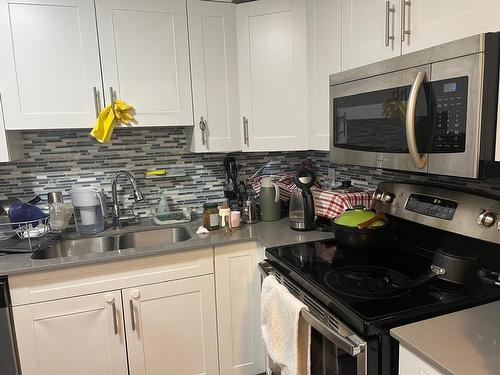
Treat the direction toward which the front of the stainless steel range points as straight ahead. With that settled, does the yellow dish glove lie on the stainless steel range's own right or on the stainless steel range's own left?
on the stainless steel range's own right

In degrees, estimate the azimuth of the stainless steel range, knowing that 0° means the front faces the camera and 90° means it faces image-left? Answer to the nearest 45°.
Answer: approximately 45°

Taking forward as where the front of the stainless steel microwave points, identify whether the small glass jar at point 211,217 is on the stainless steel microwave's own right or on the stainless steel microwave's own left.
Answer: on the stainless steel microwave's own right

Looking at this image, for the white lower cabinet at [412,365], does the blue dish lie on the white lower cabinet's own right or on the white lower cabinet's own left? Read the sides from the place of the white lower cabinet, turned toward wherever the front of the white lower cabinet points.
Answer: on the white lower cabinet's own right

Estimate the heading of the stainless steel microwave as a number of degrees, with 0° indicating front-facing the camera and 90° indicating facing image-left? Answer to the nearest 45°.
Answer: approximately 45°

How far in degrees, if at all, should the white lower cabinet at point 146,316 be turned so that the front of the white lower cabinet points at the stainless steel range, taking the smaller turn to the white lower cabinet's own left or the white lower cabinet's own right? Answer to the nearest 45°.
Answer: approximately 45° to the white lower cabinet's own left
